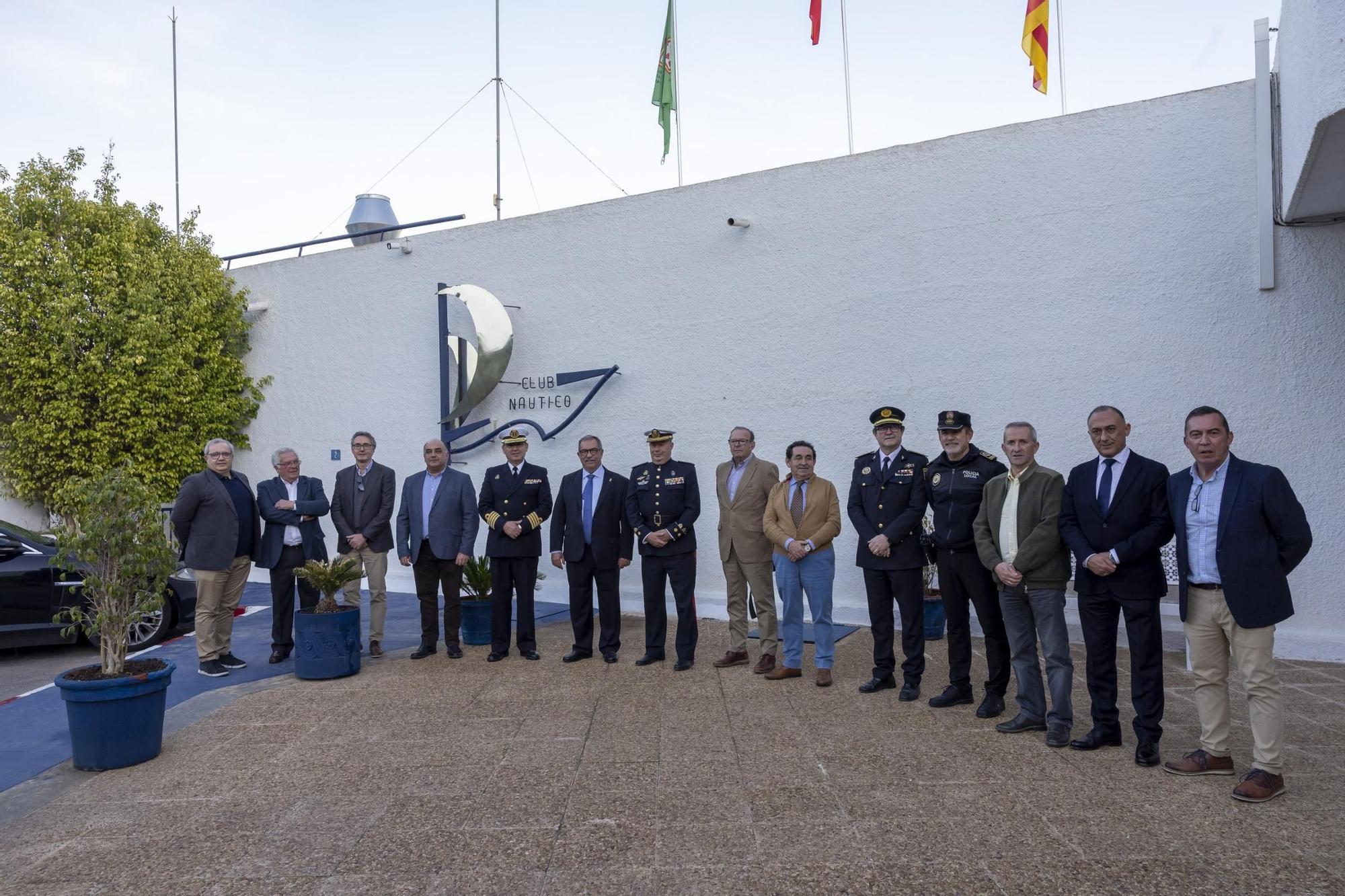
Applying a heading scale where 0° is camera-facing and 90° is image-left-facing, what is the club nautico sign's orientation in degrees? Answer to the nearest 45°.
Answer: approximately 0°

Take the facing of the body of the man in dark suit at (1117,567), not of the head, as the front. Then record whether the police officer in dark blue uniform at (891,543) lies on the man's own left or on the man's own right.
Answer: on the man's own right

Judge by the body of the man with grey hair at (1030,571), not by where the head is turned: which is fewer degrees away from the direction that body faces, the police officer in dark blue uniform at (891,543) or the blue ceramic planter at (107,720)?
the blue ceramic planter

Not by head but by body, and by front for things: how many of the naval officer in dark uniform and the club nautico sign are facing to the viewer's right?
0

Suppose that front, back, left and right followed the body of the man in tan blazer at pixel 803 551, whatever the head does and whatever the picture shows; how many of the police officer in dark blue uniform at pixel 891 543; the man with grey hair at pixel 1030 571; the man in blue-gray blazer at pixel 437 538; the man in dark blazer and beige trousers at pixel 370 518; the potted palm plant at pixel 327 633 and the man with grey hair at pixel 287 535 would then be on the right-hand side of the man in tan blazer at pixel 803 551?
4

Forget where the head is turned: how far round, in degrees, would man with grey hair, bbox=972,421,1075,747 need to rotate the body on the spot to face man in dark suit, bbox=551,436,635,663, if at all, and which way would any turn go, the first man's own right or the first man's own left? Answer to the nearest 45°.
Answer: approximately 45° to the first man's own right
